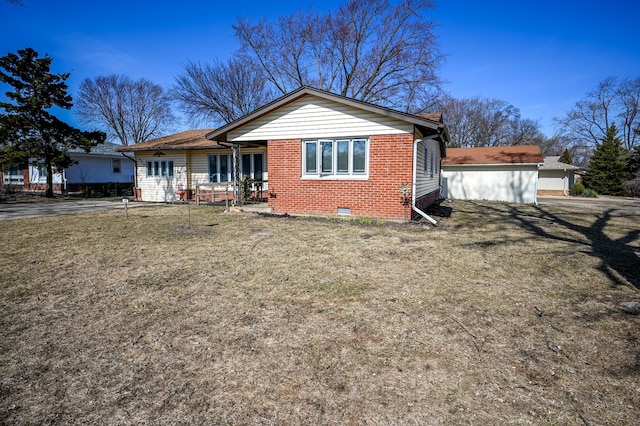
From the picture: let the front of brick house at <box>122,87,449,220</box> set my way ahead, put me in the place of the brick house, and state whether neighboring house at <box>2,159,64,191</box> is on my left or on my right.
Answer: on my right

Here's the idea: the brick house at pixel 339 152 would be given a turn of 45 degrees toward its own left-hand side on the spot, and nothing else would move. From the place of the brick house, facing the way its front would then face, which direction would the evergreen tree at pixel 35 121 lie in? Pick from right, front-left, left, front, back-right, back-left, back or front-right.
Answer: back

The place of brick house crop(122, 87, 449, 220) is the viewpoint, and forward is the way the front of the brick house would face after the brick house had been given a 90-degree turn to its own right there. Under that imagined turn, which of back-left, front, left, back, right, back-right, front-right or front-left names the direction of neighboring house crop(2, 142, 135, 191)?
front-right

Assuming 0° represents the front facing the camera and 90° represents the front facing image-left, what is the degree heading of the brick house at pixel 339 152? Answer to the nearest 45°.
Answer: approximately 0°

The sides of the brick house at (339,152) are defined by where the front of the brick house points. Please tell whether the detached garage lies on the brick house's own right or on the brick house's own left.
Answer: on the brick house's own left

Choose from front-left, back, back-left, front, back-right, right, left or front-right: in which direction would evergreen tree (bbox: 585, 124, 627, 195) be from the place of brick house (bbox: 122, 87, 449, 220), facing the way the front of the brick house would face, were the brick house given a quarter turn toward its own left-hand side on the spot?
front-left

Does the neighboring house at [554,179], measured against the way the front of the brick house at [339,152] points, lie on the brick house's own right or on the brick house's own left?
on the brick house's own left

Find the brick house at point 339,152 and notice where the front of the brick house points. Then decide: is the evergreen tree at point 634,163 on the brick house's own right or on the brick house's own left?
on the brick house's own left

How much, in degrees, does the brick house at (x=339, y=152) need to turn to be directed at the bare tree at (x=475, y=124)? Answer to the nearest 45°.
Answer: approximately 135° to its left
